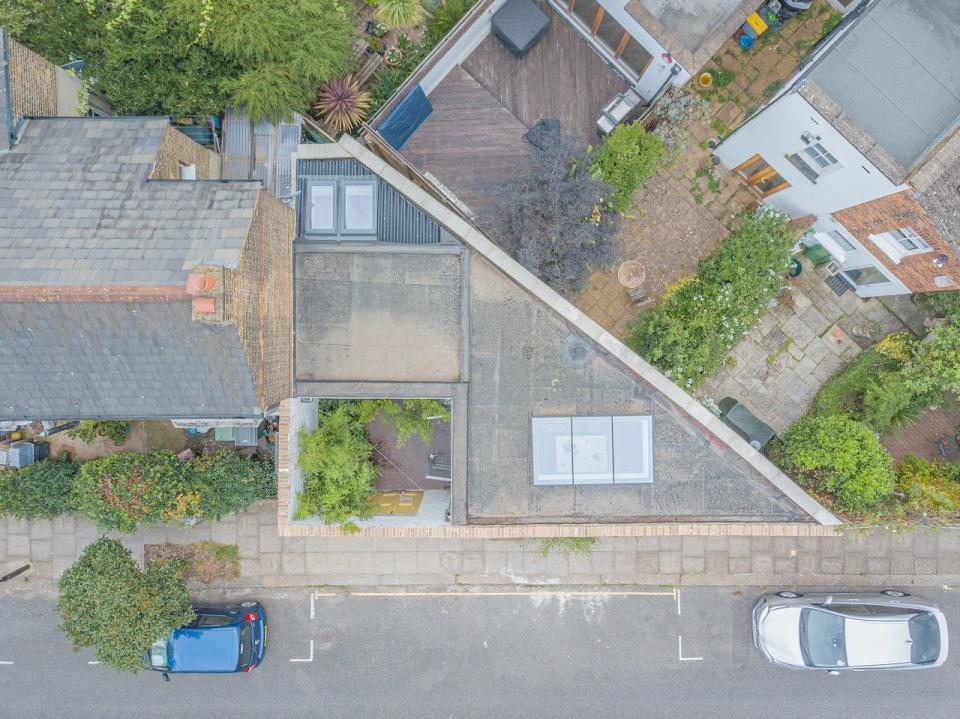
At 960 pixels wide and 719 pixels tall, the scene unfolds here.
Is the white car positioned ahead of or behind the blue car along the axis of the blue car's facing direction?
behind

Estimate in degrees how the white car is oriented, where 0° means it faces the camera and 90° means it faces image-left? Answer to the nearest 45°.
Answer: approximately 90°

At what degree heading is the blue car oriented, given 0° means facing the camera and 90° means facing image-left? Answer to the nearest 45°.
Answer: approximately 90°

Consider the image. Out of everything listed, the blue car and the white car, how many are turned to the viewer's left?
2
